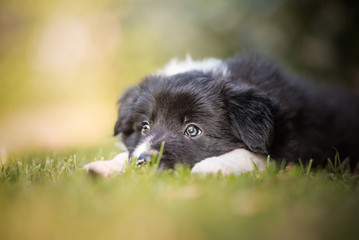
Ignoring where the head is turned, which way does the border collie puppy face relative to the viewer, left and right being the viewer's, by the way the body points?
facing the viewer and to the left of the viewer
